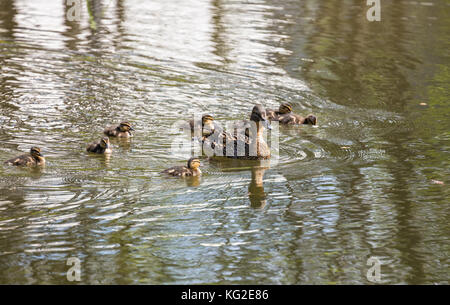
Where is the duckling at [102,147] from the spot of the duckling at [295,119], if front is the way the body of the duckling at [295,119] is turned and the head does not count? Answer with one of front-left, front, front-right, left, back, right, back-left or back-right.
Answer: back-right

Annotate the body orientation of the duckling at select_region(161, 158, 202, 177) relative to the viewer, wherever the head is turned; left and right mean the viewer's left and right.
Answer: facing to the right of the viewer

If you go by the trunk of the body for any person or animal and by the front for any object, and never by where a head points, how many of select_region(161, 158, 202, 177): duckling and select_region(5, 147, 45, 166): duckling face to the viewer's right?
2

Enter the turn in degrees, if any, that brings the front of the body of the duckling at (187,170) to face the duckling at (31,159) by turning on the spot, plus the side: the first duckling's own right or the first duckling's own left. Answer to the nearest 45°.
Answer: approximately 180°

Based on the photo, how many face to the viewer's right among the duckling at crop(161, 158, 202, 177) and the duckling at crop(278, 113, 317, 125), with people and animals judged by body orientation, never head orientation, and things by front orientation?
2

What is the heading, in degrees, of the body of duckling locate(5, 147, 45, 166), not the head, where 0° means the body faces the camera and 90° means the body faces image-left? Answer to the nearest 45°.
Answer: approximately 270°

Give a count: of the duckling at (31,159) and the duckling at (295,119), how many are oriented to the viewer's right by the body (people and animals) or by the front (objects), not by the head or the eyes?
2
